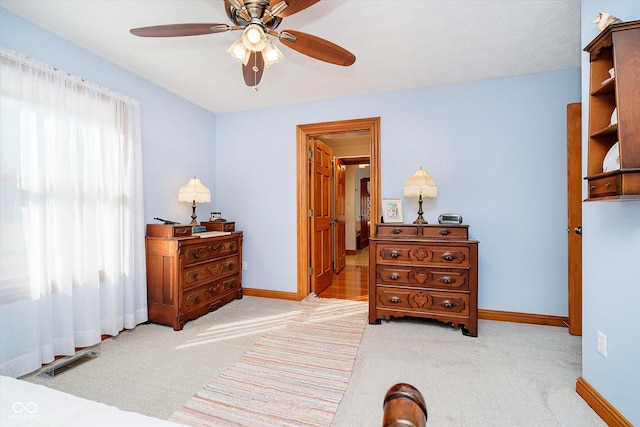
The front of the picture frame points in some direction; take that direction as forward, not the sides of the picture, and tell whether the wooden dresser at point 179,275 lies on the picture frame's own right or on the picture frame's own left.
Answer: on the picture frame's own right

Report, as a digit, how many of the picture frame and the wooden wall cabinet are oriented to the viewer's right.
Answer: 0

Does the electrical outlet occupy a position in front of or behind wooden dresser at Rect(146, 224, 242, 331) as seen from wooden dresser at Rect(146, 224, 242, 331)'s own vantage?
in front

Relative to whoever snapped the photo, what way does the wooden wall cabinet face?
facing the viewer and to the left of the viewer

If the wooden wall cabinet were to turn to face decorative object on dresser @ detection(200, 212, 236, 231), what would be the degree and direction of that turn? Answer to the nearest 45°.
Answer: approximately 45° to its right

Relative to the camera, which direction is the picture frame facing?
toward the camera

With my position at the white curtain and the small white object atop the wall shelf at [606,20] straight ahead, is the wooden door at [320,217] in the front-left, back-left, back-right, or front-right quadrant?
front-left

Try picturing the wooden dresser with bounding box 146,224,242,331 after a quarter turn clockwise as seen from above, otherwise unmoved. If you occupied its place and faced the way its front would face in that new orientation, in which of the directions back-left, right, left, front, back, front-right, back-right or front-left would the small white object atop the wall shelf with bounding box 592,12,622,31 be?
left

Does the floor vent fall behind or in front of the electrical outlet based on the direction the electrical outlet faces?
in front

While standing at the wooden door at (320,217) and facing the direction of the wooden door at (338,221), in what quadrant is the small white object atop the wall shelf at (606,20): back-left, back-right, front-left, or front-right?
back-right

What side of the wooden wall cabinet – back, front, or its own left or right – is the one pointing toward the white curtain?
front

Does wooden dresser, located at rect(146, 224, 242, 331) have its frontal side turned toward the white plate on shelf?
yes

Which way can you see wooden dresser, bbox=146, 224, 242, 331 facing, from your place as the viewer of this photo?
facing the viewer and to the right of the viewer

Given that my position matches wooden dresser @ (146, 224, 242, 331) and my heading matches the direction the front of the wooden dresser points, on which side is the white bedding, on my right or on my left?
on my right

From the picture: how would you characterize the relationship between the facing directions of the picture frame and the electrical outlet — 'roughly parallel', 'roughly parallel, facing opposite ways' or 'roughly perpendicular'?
roughly perpendicular

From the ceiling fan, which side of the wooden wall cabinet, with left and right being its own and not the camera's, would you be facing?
front

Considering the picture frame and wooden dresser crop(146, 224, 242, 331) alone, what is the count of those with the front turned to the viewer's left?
0

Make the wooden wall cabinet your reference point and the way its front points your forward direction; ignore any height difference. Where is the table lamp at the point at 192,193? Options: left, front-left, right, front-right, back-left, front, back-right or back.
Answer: front-right
